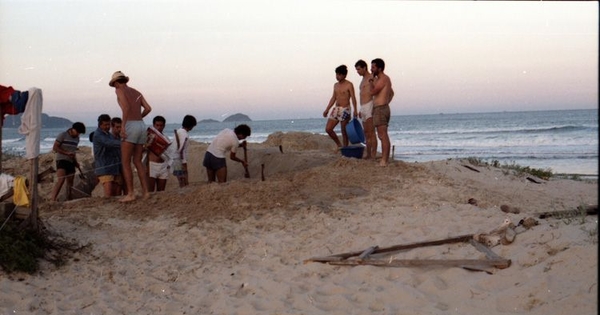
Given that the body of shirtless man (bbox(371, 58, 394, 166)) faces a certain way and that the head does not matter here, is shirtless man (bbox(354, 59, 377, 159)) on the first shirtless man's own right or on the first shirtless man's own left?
on the first shirtless man's own right

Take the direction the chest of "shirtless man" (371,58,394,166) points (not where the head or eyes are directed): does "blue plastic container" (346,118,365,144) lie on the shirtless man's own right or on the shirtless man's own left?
on the shirtless man's own right

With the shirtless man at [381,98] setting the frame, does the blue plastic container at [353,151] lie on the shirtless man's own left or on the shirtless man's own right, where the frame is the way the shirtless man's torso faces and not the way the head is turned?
on the shirtless man's own right

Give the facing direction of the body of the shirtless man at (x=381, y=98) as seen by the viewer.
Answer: to the viewer's left

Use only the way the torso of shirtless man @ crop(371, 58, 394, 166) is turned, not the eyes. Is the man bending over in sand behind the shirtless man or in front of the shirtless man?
in front

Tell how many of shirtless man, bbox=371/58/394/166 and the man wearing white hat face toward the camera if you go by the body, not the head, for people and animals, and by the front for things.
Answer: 0

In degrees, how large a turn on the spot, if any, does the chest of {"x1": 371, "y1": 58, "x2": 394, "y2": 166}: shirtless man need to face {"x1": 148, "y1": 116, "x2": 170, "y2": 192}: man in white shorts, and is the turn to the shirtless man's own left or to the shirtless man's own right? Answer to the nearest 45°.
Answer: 0° — they already face them

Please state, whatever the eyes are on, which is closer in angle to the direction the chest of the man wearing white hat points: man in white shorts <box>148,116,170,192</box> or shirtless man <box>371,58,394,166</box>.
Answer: the man in white shorts
